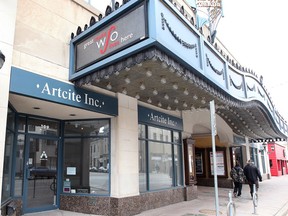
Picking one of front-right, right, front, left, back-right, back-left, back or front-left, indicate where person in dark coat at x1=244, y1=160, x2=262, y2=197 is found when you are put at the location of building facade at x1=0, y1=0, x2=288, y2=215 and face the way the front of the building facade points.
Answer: left

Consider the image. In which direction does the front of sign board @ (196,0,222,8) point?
toward the camera

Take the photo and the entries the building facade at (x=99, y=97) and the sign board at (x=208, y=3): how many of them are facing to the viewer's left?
0

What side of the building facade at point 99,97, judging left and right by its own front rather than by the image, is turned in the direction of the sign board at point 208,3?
left
